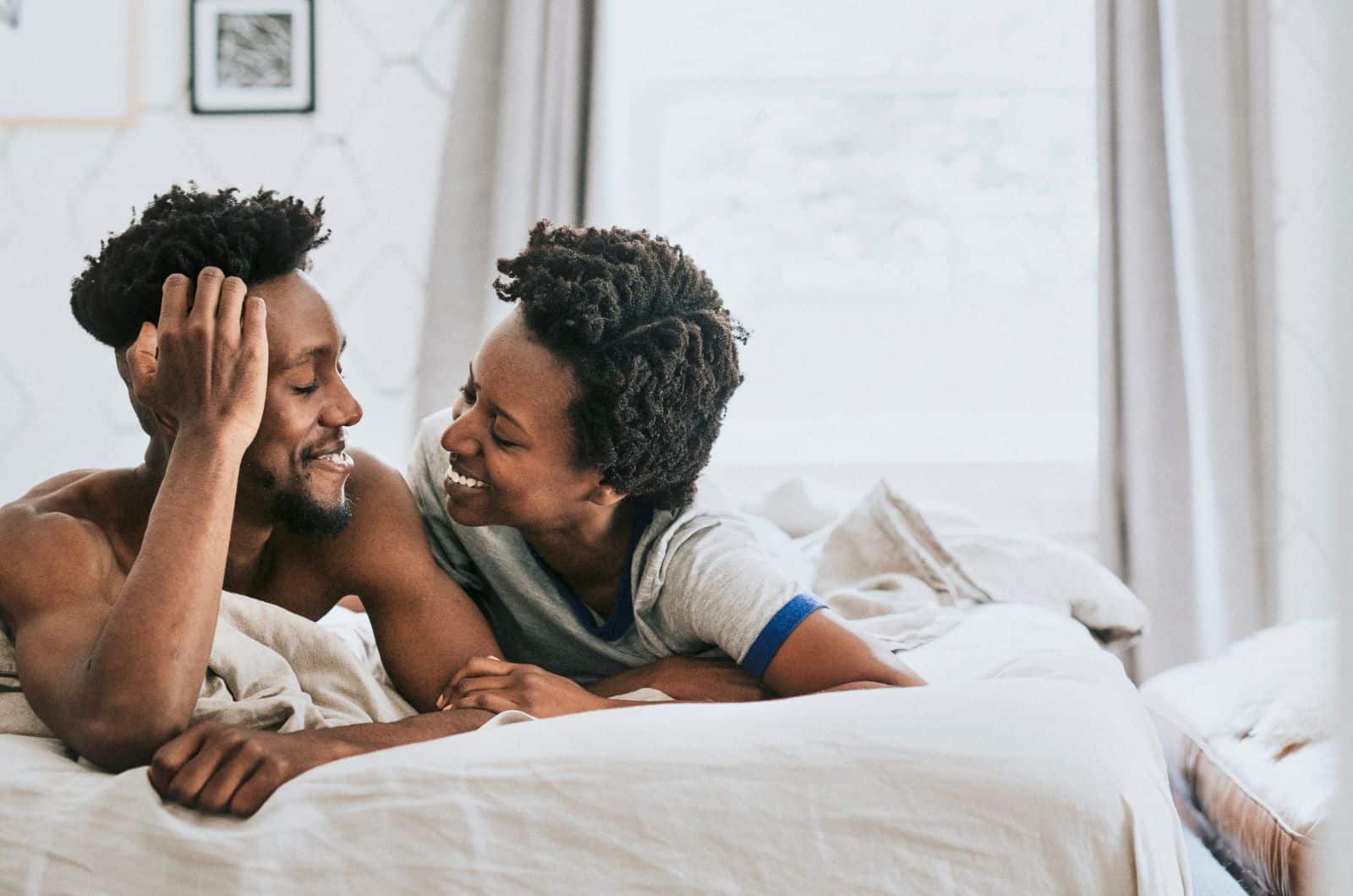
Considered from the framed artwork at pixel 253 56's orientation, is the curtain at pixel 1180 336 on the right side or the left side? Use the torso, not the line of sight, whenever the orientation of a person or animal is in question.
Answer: on its left

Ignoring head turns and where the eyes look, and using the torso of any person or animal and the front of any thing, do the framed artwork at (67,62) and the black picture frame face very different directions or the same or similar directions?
same or similar directions

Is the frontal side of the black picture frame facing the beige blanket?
yes

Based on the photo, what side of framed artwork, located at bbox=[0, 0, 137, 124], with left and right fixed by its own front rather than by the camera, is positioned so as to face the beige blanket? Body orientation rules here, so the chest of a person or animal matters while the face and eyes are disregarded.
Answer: front

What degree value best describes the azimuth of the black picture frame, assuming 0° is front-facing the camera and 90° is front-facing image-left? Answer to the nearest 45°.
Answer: approximately 0°

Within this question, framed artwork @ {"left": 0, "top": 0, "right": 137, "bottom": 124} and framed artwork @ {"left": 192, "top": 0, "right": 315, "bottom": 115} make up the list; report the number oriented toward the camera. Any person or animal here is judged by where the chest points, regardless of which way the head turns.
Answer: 2

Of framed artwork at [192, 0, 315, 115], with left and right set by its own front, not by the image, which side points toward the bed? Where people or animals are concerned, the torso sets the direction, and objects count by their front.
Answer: front

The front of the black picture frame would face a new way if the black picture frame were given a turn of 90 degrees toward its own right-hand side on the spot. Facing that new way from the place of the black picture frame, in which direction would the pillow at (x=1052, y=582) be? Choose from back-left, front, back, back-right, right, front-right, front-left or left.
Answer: back-left

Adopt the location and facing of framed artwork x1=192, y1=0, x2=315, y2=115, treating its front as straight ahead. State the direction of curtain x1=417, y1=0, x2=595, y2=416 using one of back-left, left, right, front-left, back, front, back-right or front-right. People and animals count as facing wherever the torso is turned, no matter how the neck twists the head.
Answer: front-left

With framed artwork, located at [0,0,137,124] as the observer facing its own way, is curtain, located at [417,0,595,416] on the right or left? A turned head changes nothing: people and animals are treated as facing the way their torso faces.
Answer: on its left

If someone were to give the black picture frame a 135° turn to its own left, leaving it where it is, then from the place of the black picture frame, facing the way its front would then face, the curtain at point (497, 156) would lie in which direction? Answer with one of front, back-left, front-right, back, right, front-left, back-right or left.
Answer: right
